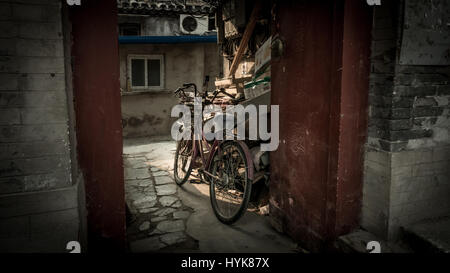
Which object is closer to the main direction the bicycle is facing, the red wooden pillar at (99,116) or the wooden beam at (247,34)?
the wooden beam

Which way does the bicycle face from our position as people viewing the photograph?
facing away from the viewer and to the left of the viewer

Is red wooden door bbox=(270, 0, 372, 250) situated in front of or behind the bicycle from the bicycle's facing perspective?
behind

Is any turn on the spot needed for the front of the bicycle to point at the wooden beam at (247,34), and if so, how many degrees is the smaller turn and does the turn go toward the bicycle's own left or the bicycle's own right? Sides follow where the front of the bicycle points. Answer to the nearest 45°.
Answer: approximately 45° to the bicycle's own right

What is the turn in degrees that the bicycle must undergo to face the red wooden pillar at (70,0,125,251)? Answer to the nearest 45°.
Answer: approximately 90° to its left

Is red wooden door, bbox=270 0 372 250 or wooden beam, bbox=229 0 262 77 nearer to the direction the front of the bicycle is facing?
the wooden beam
